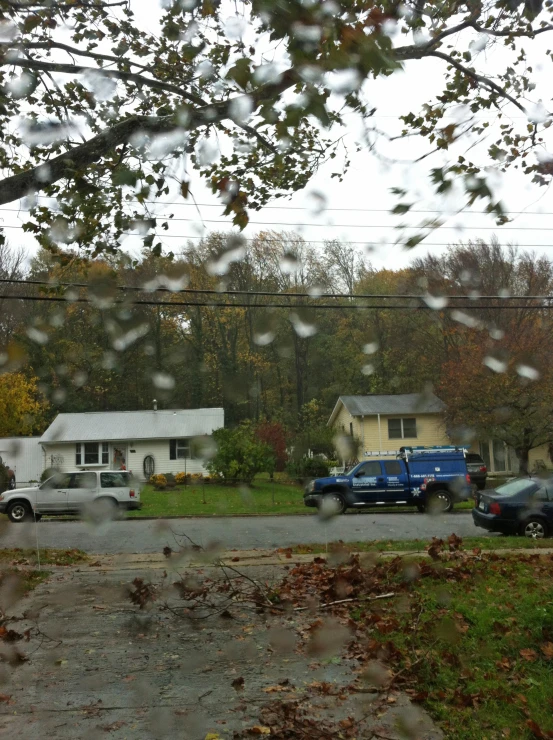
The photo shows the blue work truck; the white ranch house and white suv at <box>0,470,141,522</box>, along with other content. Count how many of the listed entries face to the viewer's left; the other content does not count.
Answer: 2

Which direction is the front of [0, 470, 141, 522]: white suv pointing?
to the viewer's left

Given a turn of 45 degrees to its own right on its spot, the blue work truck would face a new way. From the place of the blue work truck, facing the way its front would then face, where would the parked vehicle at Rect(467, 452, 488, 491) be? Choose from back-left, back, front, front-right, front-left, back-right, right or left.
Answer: right

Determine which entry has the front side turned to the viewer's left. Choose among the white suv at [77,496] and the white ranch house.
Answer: the white suv

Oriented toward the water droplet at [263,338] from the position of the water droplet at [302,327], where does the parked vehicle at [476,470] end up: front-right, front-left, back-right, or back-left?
back-right

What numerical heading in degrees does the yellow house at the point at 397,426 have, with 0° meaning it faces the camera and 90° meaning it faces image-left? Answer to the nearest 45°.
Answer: approximately 0°

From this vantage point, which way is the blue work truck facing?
to the viewer's left

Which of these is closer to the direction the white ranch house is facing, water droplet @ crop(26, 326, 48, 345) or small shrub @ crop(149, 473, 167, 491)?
the water droplet

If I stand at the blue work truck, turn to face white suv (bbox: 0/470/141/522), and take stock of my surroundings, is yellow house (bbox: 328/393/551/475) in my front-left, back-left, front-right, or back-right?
back-right
